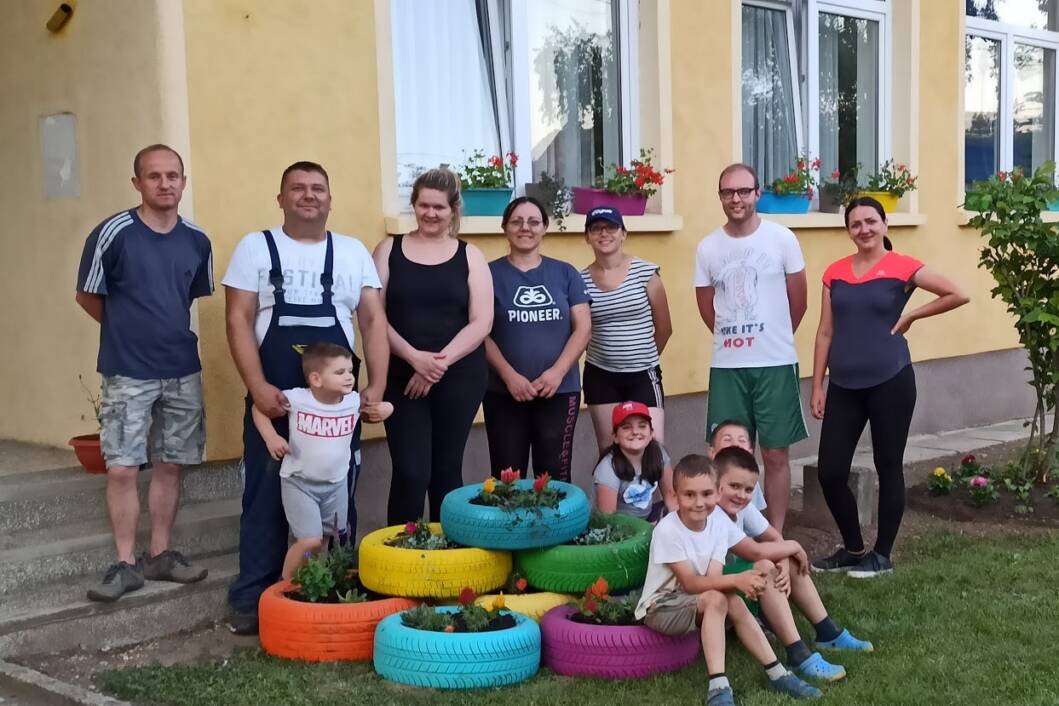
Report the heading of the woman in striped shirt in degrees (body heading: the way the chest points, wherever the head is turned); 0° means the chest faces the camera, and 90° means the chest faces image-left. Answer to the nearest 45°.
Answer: approximately 45°

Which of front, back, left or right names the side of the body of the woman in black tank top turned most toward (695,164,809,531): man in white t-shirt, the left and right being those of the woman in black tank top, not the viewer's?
left

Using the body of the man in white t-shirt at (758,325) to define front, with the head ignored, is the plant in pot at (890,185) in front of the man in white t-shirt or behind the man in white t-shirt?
behind

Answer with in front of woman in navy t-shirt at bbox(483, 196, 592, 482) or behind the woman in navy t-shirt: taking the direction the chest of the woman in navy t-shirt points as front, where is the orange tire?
in front

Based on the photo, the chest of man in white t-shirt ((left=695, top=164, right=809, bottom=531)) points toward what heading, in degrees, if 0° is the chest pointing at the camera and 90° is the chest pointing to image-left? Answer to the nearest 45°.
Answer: approximately 0°

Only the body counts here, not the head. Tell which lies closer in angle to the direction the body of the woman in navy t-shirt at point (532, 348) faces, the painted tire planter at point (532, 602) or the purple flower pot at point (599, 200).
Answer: the painted tire planter

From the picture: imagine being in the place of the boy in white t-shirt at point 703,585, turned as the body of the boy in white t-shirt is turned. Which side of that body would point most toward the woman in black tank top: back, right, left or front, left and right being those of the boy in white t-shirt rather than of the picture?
back
